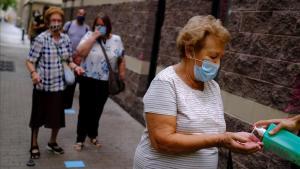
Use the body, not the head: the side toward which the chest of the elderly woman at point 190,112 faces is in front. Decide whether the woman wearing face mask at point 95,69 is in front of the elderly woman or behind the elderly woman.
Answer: behind

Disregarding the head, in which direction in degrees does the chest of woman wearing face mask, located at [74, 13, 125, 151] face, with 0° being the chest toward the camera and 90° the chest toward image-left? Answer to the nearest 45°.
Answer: approximately 0°

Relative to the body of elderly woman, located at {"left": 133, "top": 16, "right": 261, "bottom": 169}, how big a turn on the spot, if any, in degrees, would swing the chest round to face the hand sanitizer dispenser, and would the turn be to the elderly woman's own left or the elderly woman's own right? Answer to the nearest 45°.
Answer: approximately 45° to the elderly woman's own left

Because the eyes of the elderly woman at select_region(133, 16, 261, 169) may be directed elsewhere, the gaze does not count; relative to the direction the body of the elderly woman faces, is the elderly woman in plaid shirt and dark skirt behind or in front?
behind

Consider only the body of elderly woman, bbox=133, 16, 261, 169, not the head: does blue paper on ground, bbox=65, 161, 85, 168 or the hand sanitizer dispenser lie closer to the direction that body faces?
the hand sanitizer dispenser

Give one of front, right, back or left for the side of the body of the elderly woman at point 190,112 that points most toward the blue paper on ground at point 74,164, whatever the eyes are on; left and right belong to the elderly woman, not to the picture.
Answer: back
